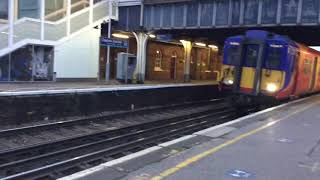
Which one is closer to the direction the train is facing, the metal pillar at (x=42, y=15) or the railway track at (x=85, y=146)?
the railway track

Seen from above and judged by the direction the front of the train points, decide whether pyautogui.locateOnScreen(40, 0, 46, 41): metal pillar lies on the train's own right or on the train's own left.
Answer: on the train's own right

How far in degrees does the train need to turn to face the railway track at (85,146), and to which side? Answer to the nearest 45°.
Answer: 0° — it already faces it

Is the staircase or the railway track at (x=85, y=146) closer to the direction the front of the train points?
the railway track

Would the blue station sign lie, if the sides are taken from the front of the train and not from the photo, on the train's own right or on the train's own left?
on the train's own right

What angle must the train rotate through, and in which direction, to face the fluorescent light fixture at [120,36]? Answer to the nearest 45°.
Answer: approximately 90° to its right

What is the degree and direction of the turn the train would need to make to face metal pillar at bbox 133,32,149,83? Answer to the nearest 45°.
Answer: approximately 90° to its right

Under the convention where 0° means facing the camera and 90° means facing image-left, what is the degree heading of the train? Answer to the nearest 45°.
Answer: approximately 45°
